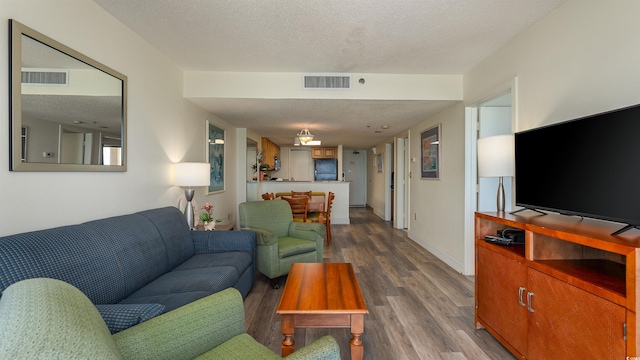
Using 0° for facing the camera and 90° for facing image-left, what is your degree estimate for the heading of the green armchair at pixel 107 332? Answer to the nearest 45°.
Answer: approximately 225°

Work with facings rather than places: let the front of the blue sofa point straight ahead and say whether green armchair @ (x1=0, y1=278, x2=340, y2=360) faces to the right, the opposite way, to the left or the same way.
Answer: to the left

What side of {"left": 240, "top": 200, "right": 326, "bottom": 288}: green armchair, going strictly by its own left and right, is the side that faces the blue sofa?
right

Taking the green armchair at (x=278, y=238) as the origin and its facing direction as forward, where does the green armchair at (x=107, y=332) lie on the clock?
the green armchair at (x=107, y=332) is roughly at 2 o'clock from the green armchair at (x=278, y=238).

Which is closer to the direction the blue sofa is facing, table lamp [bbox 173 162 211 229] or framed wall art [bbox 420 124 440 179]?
the framed wall art

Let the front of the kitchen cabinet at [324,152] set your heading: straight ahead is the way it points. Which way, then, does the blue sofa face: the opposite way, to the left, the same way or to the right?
to the left

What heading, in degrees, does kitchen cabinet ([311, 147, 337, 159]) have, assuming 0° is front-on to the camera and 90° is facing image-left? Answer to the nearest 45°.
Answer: approximately 0°

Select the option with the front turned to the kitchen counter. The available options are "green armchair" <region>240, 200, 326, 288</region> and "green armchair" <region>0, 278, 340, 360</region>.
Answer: "green armchair" <region>0, 278, 340, 360</region>

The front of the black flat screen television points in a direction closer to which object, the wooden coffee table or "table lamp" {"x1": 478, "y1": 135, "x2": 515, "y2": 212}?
the wooden coffee table

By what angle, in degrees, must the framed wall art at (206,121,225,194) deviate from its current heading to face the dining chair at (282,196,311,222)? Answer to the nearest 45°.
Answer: approximately 45° to its left

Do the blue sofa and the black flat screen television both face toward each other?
yes

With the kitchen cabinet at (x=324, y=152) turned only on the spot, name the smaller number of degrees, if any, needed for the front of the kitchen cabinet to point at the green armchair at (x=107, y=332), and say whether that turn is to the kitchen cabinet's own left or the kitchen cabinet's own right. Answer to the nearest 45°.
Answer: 0° — it already faces it

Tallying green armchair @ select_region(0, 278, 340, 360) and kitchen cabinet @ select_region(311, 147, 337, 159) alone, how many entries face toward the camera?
1

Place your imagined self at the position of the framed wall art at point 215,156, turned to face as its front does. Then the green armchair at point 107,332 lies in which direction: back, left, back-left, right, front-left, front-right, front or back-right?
front-right

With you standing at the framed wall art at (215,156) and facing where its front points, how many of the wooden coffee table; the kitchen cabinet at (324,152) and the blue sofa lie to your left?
1
